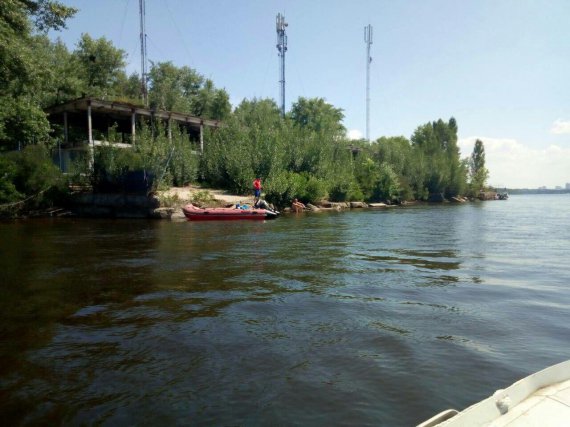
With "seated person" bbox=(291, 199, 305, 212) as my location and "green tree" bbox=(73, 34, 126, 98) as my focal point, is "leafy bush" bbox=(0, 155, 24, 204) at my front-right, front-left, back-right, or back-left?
front-left

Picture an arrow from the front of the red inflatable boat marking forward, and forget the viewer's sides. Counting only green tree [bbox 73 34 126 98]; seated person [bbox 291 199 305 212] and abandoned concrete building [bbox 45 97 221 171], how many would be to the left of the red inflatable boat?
0

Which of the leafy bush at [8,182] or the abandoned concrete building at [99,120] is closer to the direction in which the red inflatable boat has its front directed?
the leafy bush

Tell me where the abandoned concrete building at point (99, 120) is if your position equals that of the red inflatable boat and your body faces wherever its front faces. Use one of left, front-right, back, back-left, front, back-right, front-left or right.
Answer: front-right

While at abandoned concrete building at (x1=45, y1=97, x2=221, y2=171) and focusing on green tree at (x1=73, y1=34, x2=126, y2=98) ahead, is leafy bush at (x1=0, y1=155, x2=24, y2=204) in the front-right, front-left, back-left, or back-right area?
back-left

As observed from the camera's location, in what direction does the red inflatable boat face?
facing to the left of the viewer

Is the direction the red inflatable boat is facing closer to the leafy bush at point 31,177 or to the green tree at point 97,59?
the leafy bush

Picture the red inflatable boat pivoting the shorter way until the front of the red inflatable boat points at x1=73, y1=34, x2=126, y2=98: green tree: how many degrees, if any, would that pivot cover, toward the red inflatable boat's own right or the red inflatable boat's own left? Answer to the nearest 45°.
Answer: approximately 45° to the red inflatable boat's own right

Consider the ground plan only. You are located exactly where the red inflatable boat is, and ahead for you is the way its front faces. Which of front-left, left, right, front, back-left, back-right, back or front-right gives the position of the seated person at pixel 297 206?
back-right

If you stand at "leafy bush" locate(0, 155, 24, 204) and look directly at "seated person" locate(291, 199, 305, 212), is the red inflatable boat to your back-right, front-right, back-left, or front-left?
front-right
